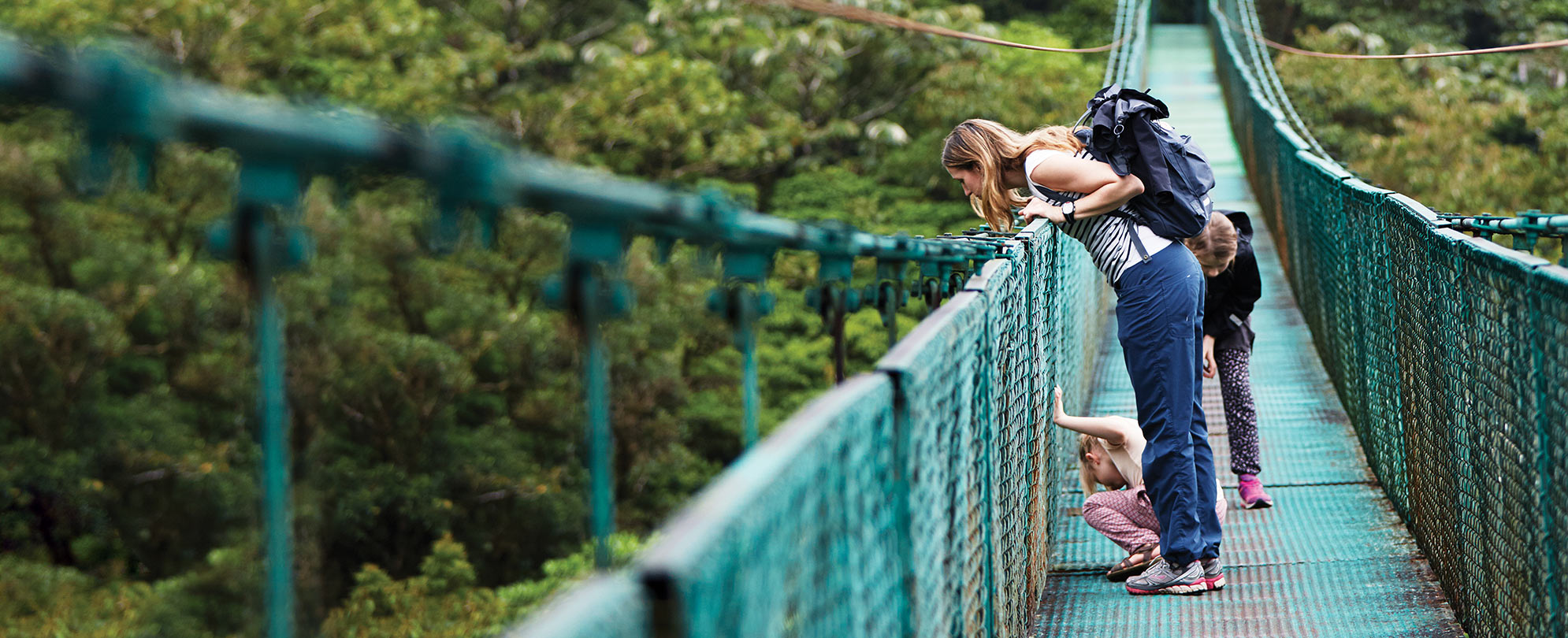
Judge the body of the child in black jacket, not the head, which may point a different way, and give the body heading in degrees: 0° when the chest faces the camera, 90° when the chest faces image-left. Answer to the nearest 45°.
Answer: approximately 45°
